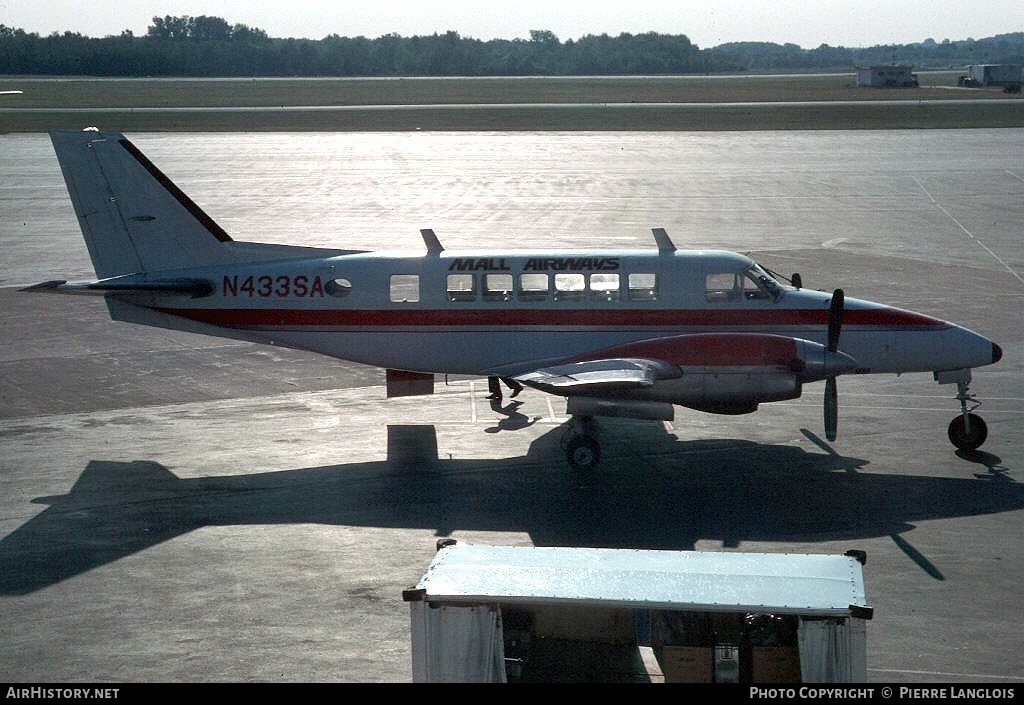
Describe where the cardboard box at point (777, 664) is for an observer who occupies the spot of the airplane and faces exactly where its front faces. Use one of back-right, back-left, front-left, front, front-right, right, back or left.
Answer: right

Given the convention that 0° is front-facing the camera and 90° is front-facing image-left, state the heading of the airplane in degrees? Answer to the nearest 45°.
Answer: approximately 270°

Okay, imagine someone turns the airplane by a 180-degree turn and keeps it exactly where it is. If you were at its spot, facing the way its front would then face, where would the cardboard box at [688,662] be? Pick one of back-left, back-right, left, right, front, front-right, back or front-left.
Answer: left
